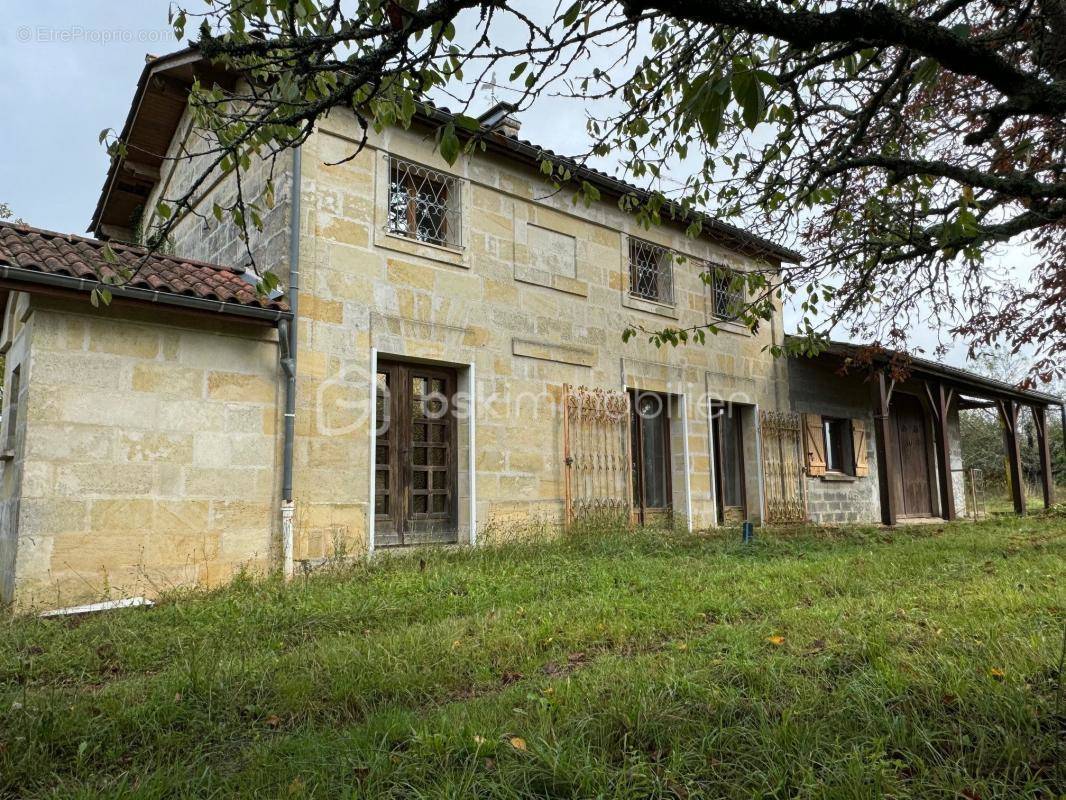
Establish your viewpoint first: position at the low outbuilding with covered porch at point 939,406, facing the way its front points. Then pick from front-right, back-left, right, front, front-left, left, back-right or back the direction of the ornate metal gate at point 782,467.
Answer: right

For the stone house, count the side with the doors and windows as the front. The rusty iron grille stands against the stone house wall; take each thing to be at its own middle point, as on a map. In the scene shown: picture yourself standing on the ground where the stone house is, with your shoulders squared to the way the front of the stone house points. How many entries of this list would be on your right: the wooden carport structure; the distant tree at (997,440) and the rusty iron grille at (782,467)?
0

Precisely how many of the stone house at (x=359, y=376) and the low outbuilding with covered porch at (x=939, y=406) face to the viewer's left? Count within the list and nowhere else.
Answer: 0

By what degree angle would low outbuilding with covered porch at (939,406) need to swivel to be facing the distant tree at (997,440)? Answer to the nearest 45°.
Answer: approximately 135° to its left

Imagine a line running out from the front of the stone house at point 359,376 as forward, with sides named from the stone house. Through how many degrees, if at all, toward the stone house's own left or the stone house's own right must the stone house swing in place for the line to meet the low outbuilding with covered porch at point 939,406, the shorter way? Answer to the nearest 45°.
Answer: approximately 90° to the stone house's own left

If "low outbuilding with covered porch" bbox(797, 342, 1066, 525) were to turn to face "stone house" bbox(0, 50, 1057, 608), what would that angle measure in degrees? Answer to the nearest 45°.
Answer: approximately 90° to its right

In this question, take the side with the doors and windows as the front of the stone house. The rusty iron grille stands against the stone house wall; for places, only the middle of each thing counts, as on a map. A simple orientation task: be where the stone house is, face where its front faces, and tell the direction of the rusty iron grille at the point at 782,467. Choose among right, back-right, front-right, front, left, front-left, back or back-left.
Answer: left

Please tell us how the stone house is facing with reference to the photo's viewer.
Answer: facing the viewer and to the right of the viewer

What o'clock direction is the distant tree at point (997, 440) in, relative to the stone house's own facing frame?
The distant tree is roughly at 9 o'clock from the stone house.
